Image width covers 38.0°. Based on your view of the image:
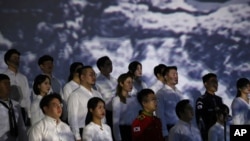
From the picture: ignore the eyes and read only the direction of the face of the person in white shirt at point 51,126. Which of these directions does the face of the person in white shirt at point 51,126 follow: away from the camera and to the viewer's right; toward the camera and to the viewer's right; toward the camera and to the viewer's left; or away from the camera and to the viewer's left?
toward the camera and to the viewer's right

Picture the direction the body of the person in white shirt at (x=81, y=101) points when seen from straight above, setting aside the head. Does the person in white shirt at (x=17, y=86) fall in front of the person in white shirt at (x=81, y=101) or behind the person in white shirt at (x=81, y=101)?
behind

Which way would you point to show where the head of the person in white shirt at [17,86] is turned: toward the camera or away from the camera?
toward the camera

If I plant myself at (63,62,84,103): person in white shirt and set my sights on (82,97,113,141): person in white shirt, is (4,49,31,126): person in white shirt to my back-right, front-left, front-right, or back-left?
back-right

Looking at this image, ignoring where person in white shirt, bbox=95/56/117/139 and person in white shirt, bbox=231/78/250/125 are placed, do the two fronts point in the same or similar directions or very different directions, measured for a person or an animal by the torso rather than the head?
same or similar directions

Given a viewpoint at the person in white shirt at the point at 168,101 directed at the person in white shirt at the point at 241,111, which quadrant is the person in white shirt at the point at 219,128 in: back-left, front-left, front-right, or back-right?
front-right

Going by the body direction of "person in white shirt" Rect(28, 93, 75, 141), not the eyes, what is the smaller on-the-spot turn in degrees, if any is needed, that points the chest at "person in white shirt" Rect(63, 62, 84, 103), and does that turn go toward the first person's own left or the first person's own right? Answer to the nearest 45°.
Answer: approximately 135° to the first person's own left

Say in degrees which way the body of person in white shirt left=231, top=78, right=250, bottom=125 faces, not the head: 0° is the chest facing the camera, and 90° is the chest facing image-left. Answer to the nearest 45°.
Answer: approximately 315°

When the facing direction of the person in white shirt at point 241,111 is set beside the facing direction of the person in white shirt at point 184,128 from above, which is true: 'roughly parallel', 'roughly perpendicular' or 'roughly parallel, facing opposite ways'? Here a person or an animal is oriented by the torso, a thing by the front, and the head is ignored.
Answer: roughly parallel
